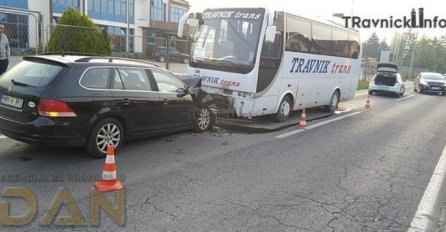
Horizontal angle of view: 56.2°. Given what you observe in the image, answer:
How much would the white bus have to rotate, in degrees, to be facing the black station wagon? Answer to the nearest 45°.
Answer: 0° — it already faces it

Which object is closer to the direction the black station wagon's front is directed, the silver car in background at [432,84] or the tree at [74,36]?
the silver car in background

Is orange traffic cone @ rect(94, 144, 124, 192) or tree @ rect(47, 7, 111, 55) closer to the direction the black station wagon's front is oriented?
the tree

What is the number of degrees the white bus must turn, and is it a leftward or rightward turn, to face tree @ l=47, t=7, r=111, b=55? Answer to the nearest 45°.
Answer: approximately 90° to its right

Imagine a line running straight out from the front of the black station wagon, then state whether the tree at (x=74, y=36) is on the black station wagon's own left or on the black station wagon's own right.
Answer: on the black station wagon's own left

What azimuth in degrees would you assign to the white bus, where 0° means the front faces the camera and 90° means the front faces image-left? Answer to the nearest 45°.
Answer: approximately 45°

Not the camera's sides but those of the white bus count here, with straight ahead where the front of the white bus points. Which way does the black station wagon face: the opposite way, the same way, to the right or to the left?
the opposite way

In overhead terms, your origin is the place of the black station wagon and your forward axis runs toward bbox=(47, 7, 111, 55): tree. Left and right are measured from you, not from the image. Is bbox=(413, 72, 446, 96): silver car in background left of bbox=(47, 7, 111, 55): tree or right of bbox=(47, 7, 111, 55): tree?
right

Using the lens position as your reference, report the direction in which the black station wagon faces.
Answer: facing away from the viewer and to the right of the viewer

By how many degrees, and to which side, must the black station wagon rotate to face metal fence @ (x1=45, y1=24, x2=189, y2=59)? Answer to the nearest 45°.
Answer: approximately 45° to its left

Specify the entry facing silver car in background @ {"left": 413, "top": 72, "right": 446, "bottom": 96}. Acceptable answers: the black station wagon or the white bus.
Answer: the black station wagon

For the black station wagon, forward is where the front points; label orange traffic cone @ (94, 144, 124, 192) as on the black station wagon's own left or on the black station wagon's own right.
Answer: on the black station wagon's own right

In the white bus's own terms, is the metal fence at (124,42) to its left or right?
on its right

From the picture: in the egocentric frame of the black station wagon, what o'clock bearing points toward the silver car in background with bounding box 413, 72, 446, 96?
The silver car in background is roughly at 12 o'clock from the black station wagon.
